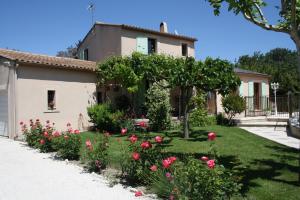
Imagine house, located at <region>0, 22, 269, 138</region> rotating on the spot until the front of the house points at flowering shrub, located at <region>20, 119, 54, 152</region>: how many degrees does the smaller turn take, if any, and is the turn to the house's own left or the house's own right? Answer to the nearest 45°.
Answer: approximately 45° to the house's own right

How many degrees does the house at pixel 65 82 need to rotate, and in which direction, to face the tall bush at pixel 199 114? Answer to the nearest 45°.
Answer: approximately 45° to its left

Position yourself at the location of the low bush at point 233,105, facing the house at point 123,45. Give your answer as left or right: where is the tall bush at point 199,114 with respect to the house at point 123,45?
left

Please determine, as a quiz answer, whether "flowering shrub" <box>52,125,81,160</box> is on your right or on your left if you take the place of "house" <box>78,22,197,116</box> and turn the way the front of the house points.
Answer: on your right

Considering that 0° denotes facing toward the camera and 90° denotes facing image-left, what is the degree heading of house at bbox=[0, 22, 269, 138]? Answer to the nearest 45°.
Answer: approximately 315°
